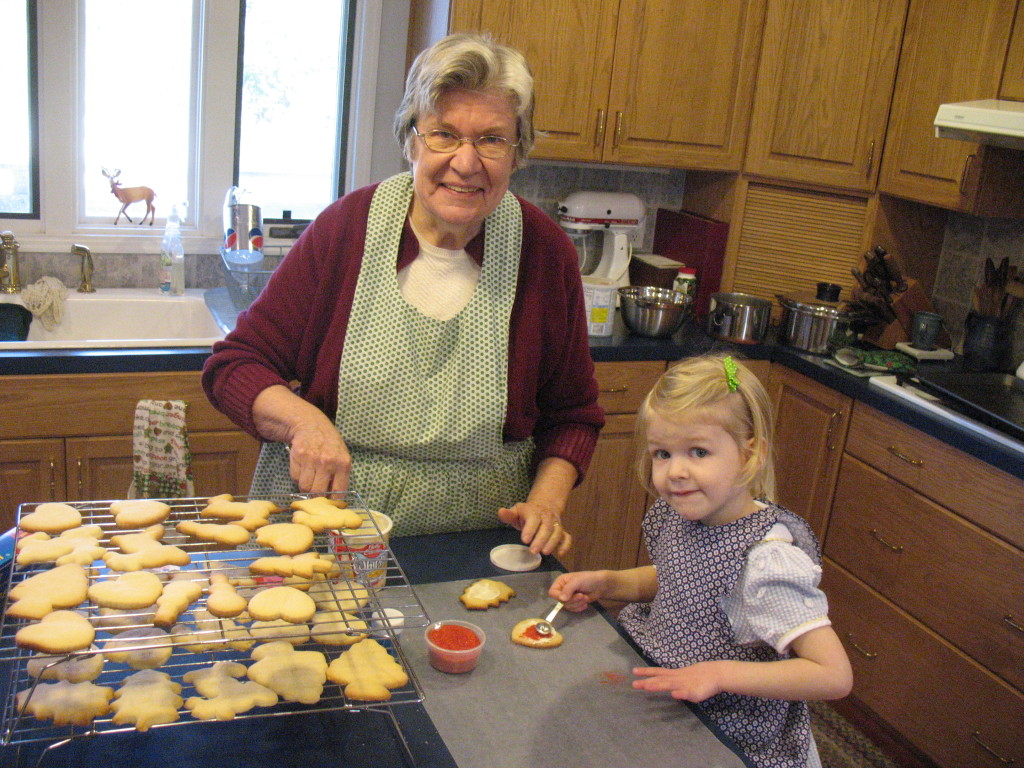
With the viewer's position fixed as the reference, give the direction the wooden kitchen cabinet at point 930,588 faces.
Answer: facing the viewer and to the left of the viewer

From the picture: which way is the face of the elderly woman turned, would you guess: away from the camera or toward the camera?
toward the camera

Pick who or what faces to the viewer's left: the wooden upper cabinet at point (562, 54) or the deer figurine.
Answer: the deer figurine

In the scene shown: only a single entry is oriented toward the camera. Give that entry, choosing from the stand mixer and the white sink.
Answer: the white sink

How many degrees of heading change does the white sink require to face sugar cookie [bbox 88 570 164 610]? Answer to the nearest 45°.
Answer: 0° — it already faces it

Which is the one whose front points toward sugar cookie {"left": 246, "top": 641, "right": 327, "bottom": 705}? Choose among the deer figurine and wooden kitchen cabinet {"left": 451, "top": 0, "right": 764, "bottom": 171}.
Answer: the wooden kitchen cabinet

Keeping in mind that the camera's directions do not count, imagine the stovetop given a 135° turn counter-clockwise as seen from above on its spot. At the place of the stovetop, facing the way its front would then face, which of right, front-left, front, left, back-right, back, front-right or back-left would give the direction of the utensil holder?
left

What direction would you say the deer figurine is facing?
to the viewer's left

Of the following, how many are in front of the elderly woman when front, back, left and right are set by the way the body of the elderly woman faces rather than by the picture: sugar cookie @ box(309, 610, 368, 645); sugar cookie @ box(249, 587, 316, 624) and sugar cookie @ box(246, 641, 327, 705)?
3

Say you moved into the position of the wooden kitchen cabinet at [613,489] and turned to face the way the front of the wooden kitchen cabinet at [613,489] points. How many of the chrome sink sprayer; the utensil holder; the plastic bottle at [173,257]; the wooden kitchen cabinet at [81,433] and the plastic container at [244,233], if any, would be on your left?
1

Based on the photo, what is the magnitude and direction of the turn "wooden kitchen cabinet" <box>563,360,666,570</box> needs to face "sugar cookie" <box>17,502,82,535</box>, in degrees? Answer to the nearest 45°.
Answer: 0° — it already faces it

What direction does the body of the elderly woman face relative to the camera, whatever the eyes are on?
toward the camera

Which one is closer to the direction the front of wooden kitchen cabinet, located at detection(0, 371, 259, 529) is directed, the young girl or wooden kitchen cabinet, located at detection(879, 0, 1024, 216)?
the young girl

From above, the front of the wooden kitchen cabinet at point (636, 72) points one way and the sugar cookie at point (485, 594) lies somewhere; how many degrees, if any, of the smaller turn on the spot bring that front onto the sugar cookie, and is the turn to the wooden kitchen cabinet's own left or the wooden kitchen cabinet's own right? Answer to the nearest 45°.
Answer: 0° — it already faces it

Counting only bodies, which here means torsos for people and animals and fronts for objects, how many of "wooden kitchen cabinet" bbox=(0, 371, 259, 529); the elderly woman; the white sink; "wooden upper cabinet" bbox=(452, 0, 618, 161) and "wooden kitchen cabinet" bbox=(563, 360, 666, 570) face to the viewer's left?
0

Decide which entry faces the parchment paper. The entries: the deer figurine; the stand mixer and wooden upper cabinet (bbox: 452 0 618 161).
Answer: the wooden upper cabinet
